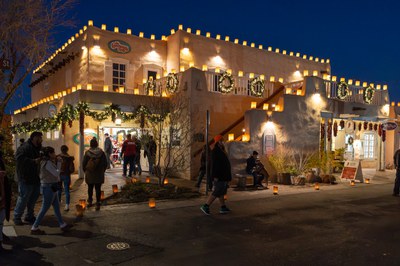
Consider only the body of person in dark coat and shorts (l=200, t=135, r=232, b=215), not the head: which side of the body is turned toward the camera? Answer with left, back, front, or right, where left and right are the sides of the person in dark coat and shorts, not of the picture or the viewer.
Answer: right

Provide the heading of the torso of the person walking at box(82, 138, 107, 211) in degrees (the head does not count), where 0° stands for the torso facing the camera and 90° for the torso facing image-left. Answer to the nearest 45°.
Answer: approximately 180°

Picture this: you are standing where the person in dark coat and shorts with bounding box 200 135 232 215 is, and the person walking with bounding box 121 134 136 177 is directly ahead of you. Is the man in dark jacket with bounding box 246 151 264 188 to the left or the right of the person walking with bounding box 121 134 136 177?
right

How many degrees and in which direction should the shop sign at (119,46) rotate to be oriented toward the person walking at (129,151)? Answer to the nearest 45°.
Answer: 0° — it already faces them

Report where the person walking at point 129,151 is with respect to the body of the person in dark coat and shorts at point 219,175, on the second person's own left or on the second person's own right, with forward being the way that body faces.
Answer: on the second person's own left
